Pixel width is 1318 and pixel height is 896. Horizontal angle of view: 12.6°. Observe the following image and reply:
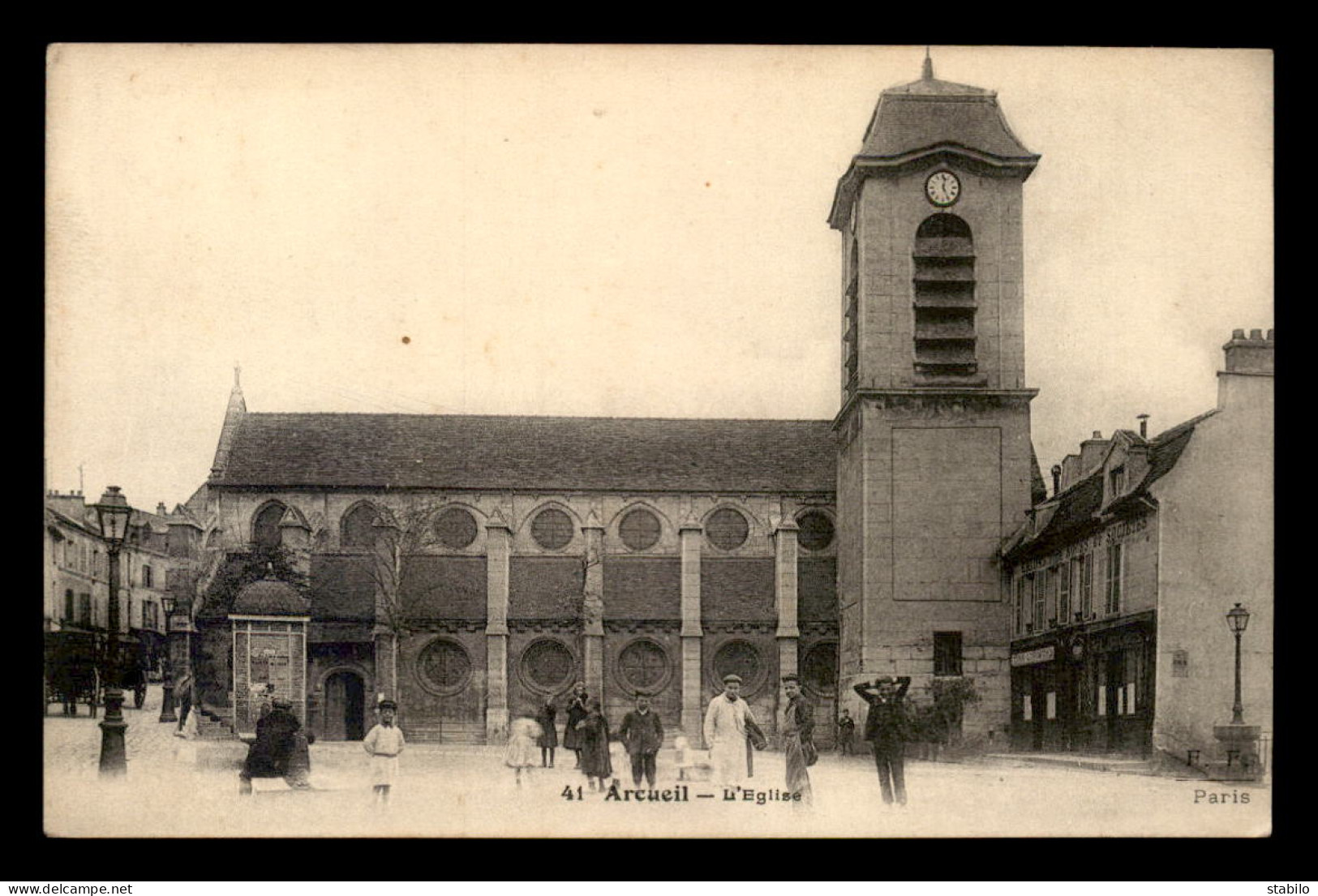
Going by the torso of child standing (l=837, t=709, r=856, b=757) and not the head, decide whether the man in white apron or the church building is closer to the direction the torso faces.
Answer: the man in white apron

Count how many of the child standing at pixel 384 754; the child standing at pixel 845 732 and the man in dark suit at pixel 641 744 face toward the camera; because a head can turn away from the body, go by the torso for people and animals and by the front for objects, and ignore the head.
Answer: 3

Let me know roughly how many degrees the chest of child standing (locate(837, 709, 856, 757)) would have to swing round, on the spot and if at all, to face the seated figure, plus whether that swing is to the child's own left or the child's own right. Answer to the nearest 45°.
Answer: approximately 45° to the child's own right

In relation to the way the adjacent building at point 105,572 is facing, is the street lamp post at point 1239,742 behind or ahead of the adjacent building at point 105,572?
ahead
